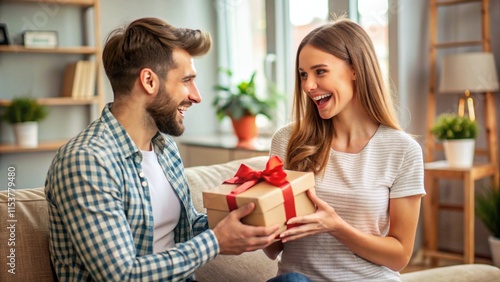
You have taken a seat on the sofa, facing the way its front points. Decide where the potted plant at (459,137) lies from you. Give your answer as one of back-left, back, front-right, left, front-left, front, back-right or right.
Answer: back-left

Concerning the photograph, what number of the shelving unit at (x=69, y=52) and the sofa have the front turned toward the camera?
2

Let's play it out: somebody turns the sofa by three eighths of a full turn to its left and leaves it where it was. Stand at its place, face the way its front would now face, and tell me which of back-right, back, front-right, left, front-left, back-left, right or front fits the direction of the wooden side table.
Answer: front

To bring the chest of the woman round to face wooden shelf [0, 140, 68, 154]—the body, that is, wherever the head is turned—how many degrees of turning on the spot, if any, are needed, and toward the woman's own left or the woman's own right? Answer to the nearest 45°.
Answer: approximately 90° to the woman's own right

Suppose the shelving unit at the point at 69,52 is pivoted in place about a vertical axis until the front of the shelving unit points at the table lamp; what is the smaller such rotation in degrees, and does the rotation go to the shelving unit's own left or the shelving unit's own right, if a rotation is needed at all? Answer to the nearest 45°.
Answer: approximately 45° to the shelving unit's own left

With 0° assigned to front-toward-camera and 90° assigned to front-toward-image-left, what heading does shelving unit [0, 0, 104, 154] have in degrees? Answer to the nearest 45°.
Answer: approximately 0°

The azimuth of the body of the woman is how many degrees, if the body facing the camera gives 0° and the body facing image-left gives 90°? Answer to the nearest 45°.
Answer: approximately 45°

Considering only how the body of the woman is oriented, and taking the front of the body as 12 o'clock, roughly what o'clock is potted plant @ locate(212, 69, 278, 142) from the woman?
The potted plant is roughly at 4 o'clock from the woman.

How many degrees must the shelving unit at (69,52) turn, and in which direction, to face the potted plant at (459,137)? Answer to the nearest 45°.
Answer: approximately 45° to its left

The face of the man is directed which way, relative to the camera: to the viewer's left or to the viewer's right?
to the viewer's right
